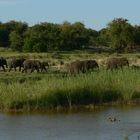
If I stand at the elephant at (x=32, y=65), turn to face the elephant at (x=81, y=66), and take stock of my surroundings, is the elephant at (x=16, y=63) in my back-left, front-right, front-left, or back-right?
back-left

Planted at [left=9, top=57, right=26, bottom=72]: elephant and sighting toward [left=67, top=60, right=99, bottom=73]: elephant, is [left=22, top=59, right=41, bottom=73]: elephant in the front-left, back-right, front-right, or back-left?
front-right

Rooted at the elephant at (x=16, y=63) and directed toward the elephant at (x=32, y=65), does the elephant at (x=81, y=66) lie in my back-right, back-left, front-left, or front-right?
front-left
